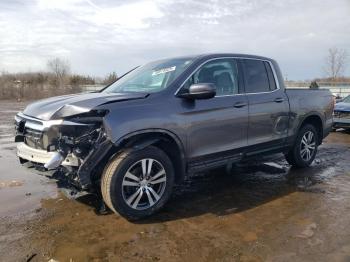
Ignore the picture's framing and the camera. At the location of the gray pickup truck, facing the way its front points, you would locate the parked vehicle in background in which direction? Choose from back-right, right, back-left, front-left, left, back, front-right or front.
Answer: back

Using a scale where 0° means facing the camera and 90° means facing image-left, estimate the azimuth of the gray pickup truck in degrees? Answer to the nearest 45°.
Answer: approximately 45°
